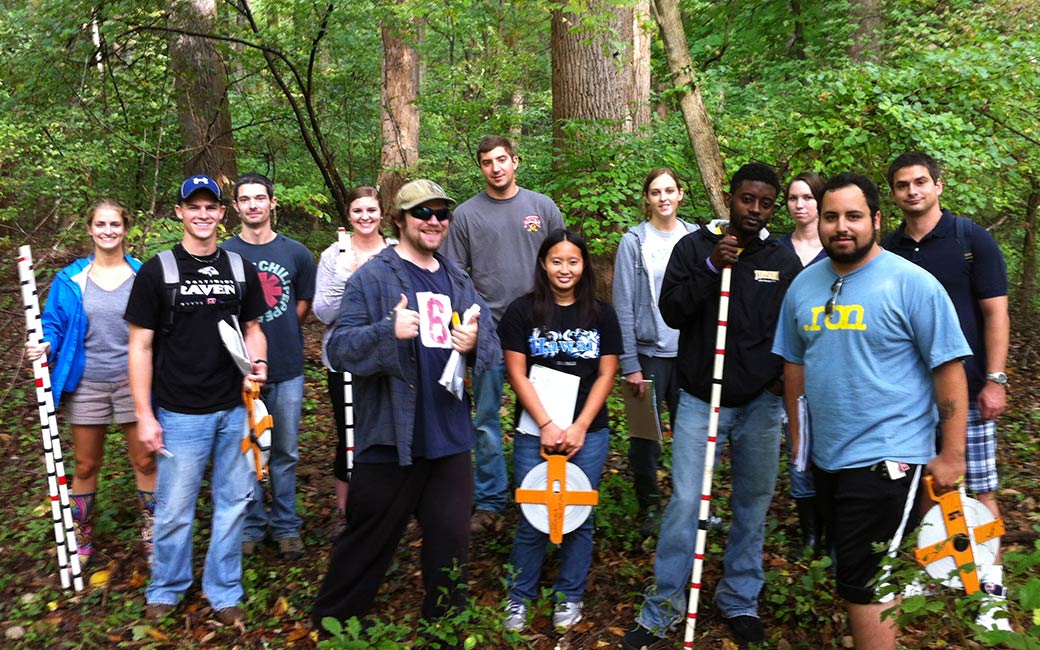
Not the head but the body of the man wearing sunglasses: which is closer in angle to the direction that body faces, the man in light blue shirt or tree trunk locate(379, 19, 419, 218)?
the man in light blue shirt

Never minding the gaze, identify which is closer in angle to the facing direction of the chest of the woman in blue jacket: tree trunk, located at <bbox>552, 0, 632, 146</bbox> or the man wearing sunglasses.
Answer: the man wearing sunglasses

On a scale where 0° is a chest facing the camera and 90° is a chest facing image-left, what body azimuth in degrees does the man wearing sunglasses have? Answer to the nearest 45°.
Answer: approximately 315°

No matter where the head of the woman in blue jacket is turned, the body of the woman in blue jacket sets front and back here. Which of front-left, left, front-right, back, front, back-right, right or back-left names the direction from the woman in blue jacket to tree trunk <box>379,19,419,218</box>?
back-left

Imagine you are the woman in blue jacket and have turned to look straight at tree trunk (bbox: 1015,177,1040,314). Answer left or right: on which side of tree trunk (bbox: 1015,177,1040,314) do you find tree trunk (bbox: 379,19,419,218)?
left

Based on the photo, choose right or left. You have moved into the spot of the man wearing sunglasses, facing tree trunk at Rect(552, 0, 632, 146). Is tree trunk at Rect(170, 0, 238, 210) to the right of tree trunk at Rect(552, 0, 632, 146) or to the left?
left
